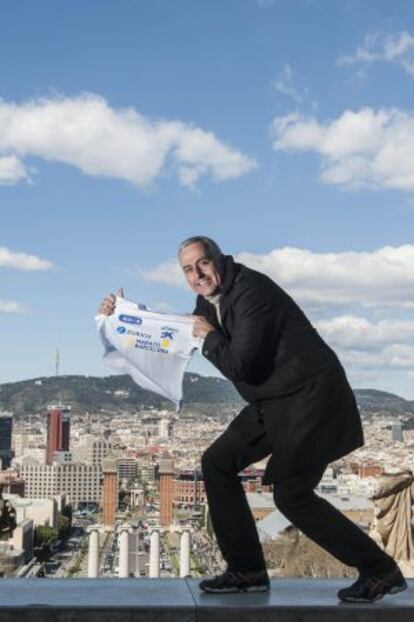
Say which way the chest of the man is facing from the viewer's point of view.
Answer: to the viewer's left
